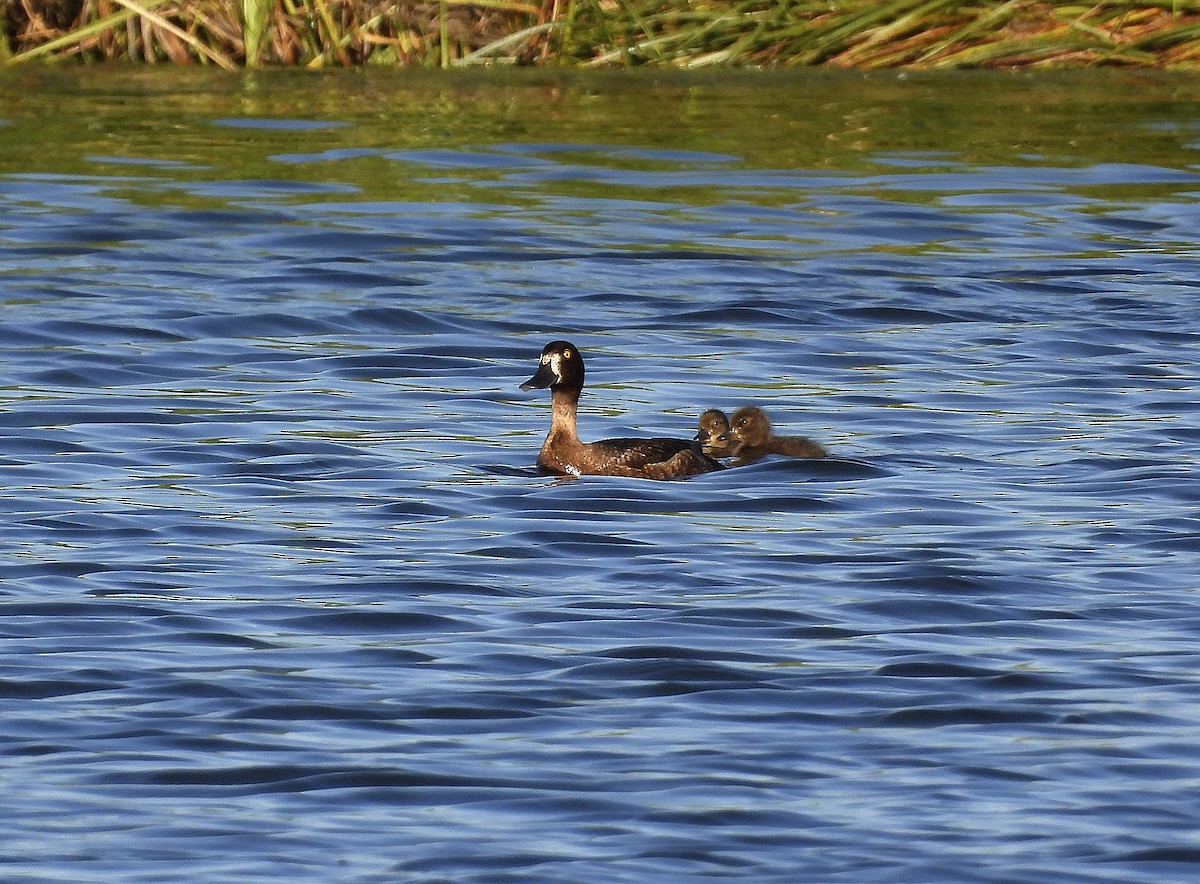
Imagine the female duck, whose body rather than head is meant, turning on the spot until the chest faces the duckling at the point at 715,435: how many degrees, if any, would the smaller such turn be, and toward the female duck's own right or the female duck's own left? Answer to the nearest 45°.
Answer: approximately 180°

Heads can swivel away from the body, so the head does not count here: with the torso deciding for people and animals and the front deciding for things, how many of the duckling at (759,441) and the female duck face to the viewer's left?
2

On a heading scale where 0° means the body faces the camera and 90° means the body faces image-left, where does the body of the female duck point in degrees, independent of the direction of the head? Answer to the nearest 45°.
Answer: approximately 90°

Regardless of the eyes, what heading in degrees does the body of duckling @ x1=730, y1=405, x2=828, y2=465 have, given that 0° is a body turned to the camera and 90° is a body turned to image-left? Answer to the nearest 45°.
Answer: approximately 90°

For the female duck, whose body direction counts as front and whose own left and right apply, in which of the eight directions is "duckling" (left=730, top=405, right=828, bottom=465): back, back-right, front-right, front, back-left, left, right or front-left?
back
